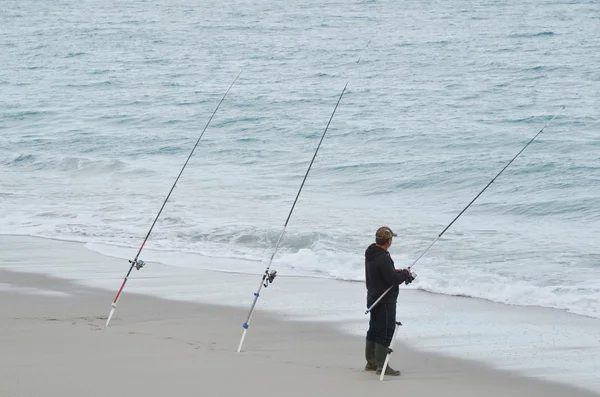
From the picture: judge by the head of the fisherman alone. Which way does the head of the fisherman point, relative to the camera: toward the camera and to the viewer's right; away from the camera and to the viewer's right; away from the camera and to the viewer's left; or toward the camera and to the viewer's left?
away from the camera and to the viewer's right

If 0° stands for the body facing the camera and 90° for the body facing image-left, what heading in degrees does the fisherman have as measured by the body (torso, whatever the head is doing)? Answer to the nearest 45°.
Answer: approximately 270°
